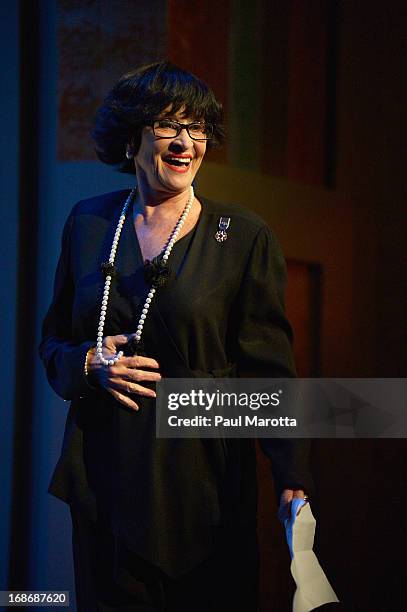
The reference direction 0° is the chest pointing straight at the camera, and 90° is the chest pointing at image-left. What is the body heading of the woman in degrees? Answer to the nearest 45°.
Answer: approximately 0°

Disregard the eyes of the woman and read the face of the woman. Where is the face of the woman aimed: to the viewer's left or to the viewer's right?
to the viewer's right
